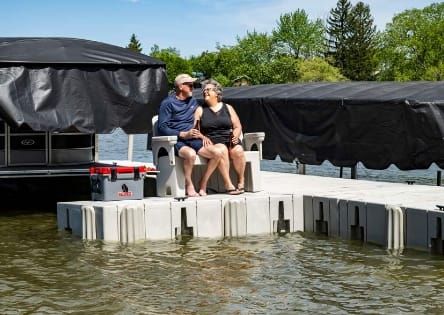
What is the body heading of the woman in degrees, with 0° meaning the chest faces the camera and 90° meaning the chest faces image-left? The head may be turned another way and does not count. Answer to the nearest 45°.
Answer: approximately 0°

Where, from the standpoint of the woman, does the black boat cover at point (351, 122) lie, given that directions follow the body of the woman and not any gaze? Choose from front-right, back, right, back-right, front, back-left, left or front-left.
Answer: back-left

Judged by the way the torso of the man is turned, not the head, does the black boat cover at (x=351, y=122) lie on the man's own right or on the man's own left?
on the man's own left

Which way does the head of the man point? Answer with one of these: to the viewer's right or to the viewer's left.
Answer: to the viewer's right

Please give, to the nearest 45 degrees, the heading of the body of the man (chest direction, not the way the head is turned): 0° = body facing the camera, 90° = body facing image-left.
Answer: approximately 315°

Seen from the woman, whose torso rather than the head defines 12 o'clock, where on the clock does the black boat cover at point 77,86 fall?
The black boat cover is roughly at 4 o'clock from the woman.
